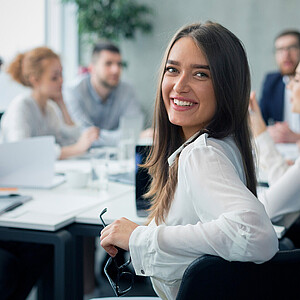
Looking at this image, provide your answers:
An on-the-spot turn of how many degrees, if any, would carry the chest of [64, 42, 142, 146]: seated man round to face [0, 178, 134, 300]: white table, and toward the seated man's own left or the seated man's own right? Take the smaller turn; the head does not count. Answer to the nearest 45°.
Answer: approximately 45° to the seated man's own right

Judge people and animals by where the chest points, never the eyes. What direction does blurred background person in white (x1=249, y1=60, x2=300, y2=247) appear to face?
to the viewer's left

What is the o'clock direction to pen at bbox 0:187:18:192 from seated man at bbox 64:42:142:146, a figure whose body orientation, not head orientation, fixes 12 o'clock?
The pen is roughly at 2 o'clock from the seated man.

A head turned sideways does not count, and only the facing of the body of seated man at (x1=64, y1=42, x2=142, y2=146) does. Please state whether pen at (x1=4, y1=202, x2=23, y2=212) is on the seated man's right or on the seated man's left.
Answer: on the seated man's right

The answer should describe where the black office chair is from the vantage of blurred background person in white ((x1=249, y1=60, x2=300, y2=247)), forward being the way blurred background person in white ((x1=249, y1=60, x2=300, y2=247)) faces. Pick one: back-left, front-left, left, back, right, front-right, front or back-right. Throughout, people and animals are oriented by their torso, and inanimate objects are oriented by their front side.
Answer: left

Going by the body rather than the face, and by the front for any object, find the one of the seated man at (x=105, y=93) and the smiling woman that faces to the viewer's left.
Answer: the smiling woman

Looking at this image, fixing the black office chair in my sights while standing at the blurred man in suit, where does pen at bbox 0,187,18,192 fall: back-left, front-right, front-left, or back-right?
front-right

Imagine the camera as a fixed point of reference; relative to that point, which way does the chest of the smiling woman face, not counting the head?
to the viewer's left

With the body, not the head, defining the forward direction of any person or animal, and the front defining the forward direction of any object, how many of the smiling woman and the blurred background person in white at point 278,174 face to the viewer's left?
2

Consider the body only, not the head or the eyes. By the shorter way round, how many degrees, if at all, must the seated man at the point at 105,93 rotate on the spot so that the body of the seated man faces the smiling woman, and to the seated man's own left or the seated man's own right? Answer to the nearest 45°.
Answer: approximately 45° to the seated man's own right

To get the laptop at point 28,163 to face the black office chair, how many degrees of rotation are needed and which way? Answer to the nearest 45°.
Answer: approximately 135° to its right

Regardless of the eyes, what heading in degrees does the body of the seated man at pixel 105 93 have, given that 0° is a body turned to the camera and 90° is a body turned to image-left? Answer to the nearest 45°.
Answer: approximately 315°

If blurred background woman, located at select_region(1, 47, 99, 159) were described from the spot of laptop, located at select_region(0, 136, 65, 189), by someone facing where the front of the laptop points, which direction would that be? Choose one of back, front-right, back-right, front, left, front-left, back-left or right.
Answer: front-left
